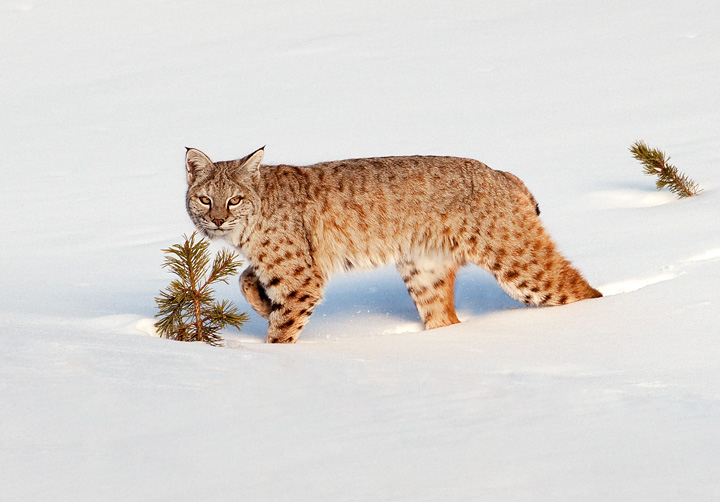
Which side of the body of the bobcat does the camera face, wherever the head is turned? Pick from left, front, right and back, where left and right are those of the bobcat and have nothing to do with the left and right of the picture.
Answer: left

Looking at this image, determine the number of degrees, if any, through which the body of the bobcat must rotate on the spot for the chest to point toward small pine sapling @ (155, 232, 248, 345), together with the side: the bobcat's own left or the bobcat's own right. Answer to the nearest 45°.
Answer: approximately 45° to the bobcat's own left

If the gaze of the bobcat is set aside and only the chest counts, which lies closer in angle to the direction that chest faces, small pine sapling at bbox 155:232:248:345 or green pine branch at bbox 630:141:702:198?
the small pine sapling

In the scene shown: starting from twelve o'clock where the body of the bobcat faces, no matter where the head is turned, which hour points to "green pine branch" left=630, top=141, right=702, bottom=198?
The green pine branch is roughly at 5 o'clock from the bobcat.
